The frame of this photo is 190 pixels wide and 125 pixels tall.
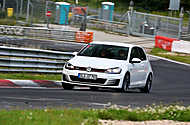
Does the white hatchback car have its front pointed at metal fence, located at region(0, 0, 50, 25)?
no

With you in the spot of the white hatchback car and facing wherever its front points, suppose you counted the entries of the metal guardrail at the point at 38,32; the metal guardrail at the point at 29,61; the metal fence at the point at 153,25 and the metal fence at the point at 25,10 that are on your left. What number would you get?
0

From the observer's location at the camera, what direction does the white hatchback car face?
facing the viewer and to the left of the viewer

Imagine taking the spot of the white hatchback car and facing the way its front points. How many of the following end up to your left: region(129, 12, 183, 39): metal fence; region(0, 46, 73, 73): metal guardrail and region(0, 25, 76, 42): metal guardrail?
0

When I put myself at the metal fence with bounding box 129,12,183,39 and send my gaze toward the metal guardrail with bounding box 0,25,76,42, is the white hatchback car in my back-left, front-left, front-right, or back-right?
front-left

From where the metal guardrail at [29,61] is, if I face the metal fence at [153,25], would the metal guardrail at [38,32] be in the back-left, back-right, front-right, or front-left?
front-left

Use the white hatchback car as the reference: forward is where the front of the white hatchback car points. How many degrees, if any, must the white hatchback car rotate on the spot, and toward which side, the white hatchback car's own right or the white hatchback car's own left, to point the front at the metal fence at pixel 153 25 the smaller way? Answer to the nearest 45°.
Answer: approximately 135° to the white hatchback car's own right

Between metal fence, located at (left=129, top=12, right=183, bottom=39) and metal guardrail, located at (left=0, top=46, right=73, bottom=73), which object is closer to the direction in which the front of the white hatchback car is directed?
the metal guardrail

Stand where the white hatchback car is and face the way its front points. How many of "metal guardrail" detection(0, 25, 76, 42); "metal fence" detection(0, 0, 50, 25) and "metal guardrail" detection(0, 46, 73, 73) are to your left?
0

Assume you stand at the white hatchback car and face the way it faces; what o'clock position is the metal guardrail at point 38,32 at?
The metal guardrail is roughly at 4 o'clock from the white hatchback car.

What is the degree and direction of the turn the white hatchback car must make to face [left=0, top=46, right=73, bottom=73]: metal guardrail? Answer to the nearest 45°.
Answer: approximately 90° to its right
